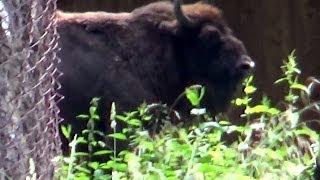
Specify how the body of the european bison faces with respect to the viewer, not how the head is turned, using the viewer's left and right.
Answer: facing to the right of the viewer

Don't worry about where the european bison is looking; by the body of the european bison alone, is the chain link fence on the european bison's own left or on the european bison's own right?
on the european bison's own right
